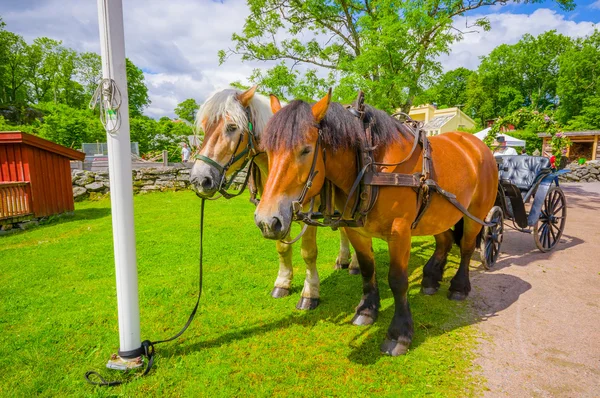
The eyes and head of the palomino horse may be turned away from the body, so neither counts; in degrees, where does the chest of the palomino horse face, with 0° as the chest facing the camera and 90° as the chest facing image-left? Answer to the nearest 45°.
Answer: approximately 45°

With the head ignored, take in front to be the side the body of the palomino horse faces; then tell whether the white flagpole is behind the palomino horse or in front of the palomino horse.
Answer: in front

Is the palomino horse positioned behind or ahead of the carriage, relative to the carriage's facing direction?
ahead

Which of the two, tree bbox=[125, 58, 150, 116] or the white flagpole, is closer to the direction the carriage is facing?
the white flagpole

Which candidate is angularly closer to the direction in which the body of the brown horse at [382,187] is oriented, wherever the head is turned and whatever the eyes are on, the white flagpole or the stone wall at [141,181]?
the white flagpole

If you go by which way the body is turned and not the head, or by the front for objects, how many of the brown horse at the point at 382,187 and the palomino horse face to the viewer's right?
0

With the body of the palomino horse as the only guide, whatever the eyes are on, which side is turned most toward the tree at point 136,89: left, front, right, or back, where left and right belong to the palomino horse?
right

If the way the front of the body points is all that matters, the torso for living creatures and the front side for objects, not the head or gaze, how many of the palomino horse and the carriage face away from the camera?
0

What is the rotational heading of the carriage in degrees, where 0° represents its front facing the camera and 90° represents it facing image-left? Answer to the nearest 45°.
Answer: approximately 45°

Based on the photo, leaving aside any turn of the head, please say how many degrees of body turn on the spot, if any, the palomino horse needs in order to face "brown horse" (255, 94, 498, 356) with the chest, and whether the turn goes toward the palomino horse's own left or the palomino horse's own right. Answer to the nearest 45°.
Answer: approximately 135° to the palomino horse's own left

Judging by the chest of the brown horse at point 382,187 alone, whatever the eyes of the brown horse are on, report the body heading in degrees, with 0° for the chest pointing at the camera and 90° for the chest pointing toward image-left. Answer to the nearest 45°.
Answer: approximately 45°

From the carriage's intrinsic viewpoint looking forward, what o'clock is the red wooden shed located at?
The red wooden shed is roughly at 1 o'clock from the carriage.

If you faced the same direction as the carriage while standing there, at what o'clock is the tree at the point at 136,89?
The tree is roughly at 2 o'clock from the carriage.

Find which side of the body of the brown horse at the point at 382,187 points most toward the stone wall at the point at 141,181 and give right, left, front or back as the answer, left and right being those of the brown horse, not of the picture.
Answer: right
